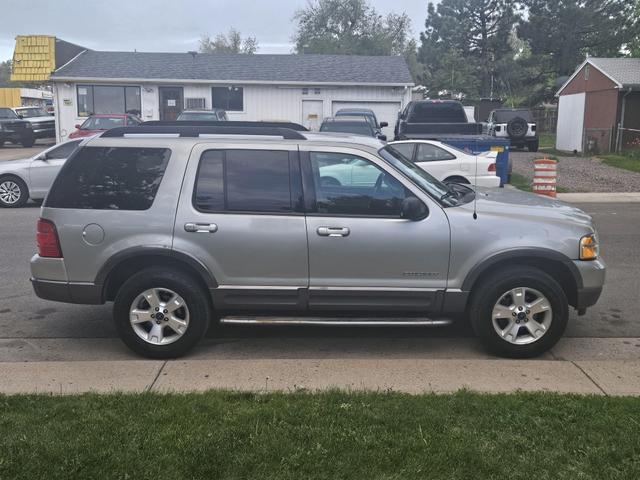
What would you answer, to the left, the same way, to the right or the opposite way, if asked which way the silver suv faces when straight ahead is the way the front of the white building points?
to the left

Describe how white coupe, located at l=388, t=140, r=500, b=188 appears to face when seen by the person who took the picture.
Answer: facing to the left of the viewer

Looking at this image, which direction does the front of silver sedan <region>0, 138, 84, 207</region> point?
to the viewer's left

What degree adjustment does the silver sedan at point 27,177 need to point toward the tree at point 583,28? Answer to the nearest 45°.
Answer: approximately 135° to its right

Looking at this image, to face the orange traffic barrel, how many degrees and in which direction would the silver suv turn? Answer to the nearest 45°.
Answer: approximately 45° to its left

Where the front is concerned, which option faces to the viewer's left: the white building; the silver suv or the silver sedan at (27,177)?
the silver sedan

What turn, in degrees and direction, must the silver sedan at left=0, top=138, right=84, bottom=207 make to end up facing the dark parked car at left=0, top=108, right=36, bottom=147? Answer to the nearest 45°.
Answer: approximately 90° to its right

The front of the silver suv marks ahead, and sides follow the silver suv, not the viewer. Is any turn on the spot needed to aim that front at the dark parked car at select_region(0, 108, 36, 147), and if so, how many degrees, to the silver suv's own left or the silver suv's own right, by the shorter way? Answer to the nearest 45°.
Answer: approximately 135° to the silver suv's own left

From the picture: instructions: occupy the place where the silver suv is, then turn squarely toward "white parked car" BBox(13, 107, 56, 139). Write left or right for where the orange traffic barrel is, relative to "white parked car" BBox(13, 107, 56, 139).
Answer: right

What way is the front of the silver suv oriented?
to the viewer's right

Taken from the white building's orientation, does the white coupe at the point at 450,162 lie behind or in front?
in front

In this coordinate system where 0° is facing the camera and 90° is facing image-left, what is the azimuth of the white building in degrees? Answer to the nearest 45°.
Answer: approximately 0°

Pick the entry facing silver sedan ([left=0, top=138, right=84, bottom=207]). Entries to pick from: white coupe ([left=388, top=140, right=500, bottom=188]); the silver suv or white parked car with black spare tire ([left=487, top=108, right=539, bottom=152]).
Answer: white coupe ([left=388, top=140, right=500, bottom=188])

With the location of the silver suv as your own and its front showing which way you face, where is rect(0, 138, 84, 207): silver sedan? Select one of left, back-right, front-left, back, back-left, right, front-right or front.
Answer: back-left

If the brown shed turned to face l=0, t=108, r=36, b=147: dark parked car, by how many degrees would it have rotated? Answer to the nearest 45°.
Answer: approximately 45° to its right

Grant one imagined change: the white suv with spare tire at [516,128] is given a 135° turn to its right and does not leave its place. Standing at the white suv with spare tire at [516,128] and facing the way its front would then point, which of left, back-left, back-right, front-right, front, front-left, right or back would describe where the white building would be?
back-right
